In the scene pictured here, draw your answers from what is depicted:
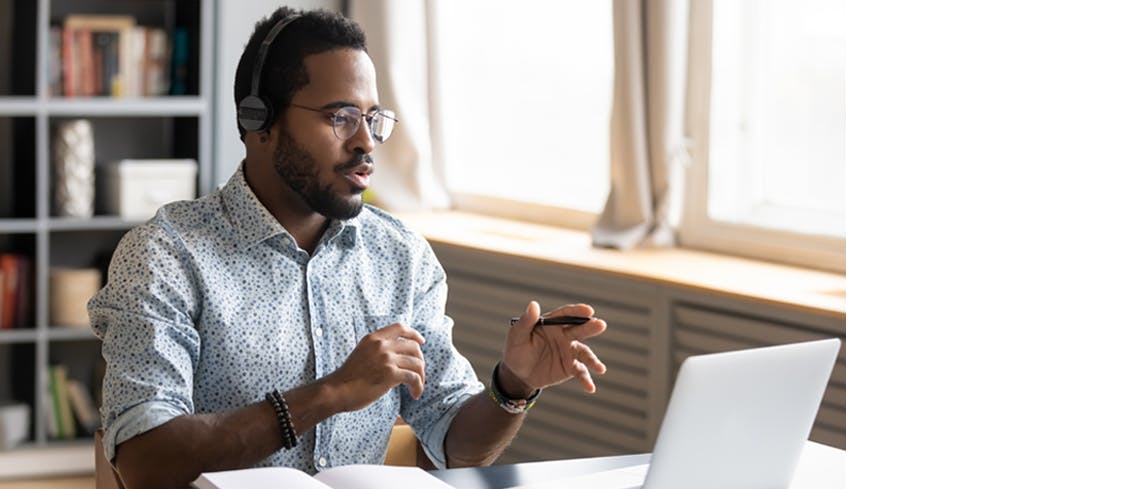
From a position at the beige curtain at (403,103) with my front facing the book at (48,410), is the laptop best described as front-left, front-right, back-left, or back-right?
front-left

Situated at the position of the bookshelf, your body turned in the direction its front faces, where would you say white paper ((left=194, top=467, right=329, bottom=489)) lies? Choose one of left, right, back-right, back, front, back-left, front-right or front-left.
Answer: front

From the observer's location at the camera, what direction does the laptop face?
facing away from the viewer and to the left of the viewer

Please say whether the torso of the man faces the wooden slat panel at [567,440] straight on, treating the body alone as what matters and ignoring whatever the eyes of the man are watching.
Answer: no

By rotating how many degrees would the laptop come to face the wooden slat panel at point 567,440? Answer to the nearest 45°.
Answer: approximately 45° to its right

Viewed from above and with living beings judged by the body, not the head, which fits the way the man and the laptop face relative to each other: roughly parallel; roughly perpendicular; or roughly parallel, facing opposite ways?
roughly parallel, facing opposite ways

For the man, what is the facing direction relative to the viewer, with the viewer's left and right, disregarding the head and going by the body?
facing the viewer and to the right of the viewer

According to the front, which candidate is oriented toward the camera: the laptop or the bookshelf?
the bookshelf

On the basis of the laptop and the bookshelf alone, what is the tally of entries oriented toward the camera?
1

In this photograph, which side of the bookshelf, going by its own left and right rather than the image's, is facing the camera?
front

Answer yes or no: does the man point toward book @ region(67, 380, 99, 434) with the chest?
no
